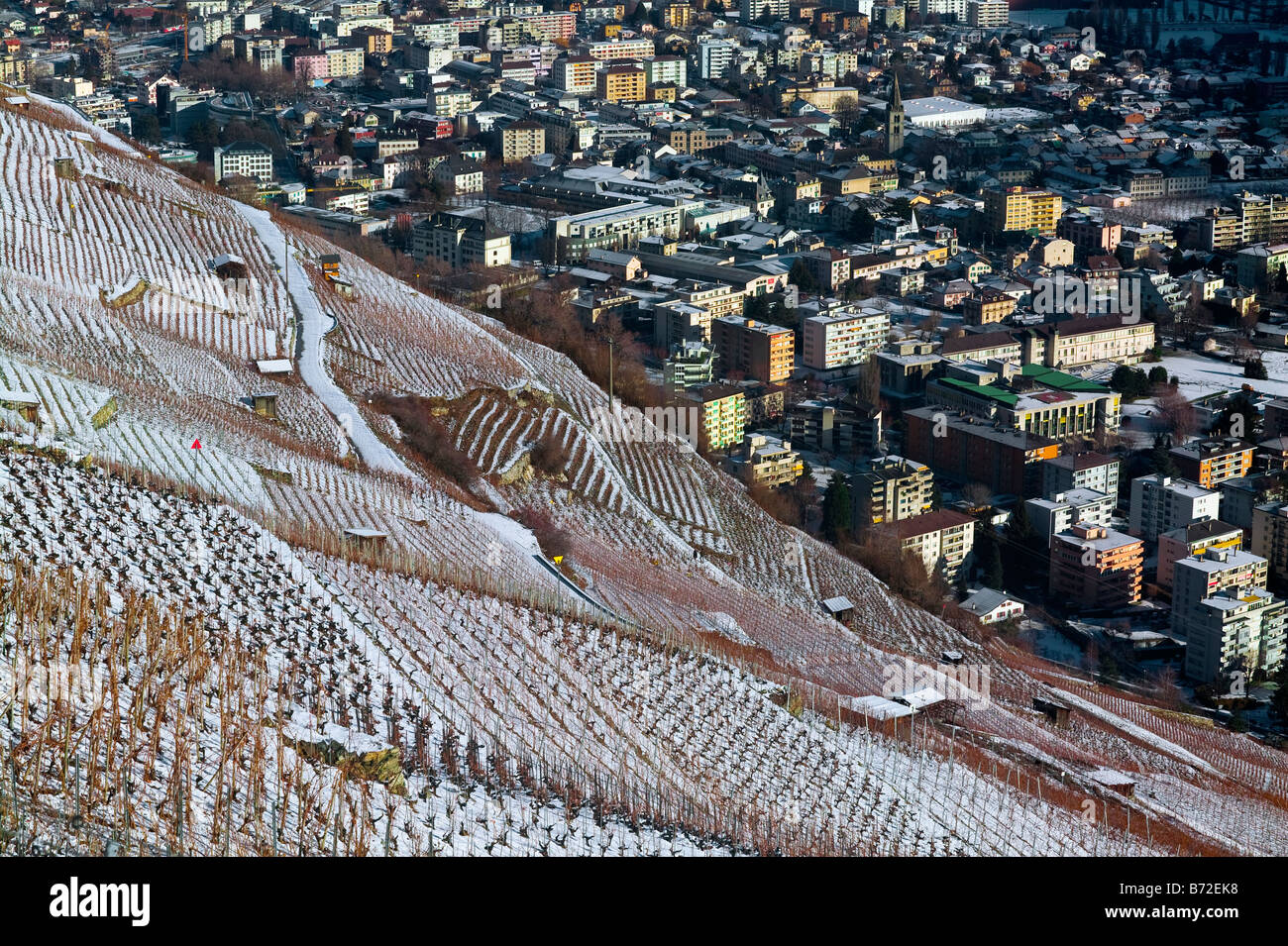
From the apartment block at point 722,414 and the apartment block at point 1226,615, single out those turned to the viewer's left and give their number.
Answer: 0

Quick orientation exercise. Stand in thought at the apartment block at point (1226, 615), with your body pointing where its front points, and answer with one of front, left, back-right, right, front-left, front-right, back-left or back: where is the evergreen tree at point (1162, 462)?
back-left

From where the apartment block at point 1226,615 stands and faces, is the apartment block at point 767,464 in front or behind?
behind

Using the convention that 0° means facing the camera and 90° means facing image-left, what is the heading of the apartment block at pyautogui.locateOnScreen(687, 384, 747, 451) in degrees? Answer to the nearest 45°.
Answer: approximately 315°

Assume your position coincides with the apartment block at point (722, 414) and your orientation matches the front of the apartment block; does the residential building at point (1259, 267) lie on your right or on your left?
on your left

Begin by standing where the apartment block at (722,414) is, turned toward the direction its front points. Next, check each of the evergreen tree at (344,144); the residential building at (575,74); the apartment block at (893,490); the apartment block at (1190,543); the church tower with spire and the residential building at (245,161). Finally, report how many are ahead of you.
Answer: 2

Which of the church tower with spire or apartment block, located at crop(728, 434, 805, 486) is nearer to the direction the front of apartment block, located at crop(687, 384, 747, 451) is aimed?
the apartment block

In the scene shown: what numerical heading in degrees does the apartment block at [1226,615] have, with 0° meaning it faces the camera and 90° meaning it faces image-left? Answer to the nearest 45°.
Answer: approximately 315°

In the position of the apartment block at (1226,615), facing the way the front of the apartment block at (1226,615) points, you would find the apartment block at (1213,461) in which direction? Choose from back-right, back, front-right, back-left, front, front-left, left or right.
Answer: back-left

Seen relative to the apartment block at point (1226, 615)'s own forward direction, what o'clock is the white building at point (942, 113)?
The white building is roughly at 7 o'clock from the apartment block.

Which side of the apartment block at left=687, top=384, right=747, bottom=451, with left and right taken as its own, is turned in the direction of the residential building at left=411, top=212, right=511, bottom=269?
back

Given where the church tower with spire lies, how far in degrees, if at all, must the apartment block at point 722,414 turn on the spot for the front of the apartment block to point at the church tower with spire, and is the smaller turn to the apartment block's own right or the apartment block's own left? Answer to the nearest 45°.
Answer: approximately 135° to the apartment block's own left
